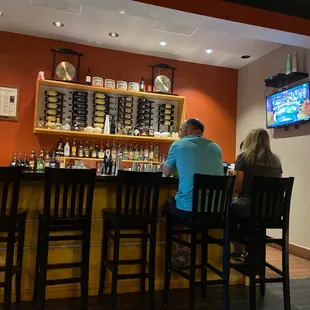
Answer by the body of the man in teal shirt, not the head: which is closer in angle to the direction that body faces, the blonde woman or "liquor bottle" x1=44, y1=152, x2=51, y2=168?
the liquor bottle

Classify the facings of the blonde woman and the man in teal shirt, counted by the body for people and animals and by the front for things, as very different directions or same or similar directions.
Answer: same or similar directions

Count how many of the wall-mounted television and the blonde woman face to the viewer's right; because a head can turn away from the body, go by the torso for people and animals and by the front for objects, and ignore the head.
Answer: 0

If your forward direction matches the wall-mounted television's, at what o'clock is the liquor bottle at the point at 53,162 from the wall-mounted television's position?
The liquor bottle is roughly at 1 o'clock from the wall-mounted television.

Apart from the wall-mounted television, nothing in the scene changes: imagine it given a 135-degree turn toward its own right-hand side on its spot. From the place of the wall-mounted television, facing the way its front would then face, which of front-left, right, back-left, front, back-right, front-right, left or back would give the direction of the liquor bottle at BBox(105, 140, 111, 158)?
left

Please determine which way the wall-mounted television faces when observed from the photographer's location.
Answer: facing the viewer and to the left of the viewer

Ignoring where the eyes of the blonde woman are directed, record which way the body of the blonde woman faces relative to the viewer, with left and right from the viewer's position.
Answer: facing away from the viewer and to the left of the viewer

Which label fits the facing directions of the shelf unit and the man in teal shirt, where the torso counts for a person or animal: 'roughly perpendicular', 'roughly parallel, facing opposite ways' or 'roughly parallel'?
roughly parallel, facing opposite ways

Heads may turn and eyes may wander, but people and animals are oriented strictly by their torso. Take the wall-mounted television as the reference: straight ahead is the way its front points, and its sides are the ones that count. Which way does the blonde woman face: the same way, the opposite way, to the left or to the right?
to the right

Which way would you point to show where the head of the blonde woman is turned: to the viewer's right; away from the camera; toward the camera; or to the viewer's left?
away from the camera

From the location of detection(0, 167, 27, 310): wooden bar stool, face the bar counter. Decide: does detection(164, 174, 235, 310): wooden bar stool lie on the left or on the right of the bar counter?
right

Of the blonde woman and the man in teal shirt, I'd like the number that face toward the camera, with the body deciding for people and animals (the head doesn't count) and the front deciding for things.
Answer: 0

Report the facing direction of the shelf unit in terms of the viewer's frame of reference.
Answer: facing the viewer and to the right of the viewer

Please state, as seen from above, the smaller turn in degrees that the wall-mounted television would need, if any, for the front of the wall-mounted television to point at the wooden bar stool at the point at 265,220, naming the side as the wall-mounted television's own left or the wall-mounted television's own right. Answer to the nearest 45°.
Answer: approximately 45° to the wall-mounted television's own left

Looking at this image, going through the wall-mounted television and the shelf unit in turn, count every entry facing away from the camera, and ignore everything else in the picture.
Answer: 0

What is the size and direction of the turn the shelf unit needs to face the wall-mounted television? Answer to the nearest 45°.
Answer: approximately 45° to its left

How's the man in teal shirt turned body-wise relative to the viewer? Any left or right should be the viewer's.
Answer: facing away from the viewer and to the left of the viewer
